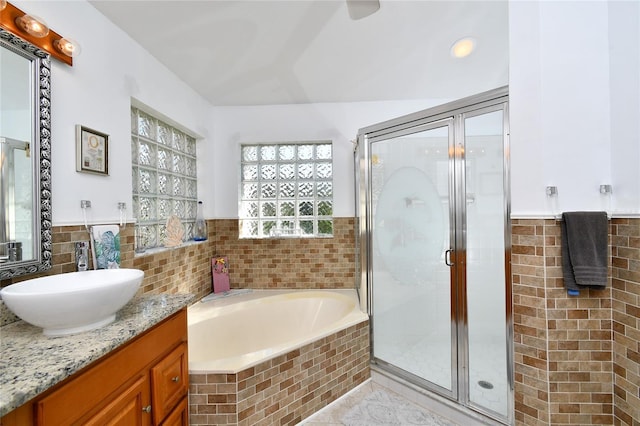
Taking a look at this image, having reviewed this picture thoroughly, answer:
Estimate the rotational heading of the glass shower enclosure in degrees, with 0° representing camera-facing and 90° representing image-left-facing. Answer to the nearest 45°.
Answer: approximately 45°

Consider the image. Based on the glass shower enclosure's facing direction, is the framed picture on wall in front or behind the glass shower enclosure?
in front

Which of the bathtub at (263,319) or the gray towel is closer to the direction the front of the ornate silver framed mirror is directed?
the gray towel

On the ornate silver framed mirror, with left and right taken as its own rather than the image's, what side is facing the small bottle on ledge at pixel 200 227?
left

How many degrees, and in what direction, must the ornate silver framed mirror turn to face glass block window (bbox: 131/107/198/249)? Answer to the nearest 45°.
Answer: approximately 90° to its left

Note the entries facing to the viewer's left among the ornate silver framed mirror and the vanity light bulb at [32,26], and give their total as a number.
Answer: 0

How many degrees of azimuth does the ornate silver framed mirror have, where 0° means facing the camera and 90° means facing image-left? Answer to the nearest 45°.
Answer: approximately 315°

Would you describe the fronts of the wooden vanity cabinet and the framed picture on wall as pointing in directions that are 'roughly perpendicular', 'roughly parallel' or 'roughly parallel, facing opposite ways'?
roughly parallel

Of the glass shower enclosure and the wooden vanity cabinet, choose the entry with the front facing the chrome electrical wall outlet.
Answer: the glass shower enclosure
